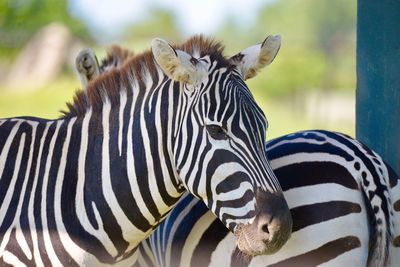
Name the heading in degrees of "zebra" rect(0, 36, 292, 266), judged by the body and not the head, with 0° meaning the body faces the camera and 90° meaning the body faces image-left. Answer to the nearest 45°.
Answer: approximately 270°

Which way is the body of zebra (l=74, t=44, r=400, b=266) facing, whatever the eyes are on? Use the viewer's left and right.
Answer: facing away from the viewer and to the left of the viewer

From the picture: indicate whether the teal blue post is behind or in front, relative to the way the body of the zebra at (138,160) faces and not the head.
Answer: in front

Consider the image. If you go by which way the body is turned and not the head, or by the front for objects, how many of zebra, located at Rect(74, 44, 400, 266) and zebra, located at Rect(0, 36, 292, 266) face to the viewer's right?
1

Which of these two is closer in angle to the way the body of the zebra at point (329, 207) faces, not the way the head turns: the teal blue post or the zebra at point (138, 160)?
the zebra

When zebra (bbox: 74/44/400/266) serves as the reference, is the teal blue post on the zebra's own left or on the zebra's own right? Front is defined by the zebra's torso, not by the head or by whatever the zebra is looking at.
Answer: on the zebra's own right

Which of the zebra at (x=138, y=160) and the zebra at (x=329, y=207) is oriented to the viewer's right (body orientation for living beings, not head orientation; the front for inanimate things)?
the zebra at (x=138, y=160)

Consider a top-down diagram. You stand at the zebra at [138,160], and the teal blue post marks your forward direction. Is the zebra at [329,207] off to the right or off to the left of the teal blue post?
right
